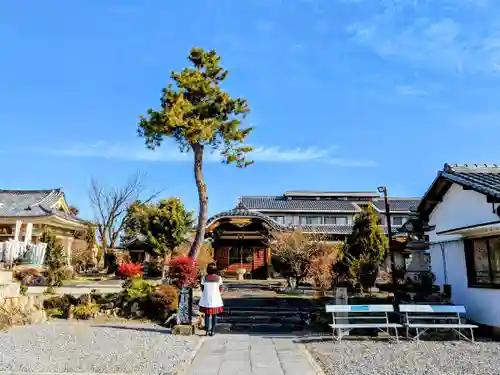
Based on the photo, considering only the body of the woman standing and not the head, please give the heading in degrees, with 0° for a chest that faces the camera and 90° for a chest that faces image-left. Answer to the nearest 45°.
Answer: approximately 180°

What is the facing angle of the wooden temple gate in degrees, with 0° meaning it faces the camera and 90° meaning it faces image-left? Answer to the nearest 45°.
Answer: approximately 0°

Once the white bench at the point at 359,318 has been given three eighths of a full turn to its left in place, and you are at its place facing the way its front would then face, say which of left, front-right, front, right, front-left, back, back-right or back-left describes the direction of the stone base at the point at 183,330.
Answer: back-left

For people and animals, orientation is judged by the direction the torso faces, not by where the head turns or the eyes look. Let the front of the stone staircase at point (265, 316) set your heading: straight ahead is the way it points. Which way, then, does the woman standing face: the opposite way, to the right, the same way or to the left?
the opposite way

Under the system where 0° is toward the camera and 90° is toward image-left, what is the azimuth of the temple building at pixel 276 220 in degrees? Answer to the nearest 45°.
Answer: approximately 0°

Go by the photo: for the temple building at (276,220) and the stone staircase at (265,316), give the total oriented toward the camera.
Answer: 2

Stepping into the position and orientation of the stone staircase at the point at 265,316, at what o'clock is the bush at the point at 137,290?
The bush is roughly at 3 o'clock from the stone staircase.

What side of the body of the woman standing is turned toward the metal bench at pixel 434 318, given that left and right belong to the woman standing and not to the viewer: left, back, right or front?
right

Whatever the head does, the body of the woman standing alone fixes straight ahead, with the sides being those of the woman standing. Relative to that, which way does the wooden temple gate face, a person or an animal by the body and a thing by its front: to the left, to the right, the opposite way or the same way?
the opposite way
